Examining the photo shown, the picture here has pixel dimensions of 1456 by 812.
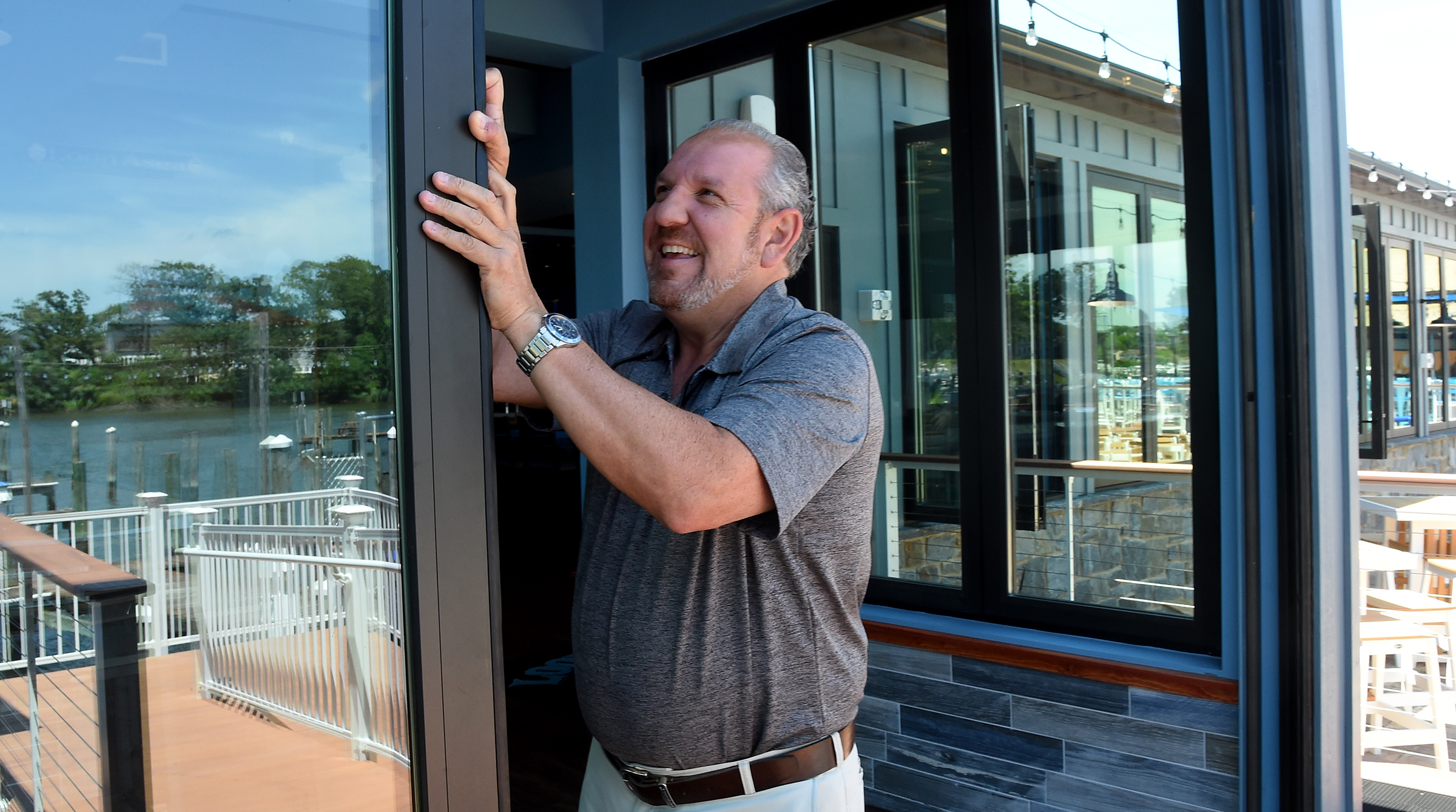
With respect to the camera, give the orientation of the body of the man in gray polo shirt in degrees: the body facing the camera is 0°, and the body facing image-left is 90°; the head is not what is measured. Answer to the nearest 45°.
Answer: approximately 45°

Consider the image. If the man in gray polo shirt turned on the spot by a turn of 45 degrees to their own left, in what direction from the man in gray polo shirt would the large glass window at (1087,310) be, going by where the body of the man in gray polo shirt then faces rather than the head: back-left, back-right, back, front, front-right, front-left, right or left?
back-left

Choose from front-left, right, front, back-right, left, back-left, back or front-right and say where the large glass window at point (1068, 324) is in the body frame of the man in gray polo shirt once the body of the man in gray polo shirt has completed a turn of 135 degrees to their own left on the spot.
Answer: front-left

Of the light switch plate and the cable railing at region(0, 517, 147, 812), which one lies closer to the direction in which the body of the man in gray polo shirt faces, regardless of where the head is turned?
the cable railing

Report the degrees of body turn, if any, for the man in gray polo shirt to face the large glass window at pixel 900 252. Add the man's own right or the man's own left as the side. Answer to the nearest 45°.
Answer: approximately 135° to the man's own right

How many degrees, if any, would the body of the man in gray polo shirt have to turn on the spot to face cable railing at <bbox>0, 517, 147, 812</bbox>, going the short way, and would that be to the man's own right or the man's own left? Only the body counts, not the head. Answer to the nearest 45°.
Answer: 0° — they already face it

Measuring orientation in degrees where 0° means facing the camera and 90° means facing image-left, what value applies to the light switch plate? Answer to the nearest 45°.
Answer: approximately 0°
